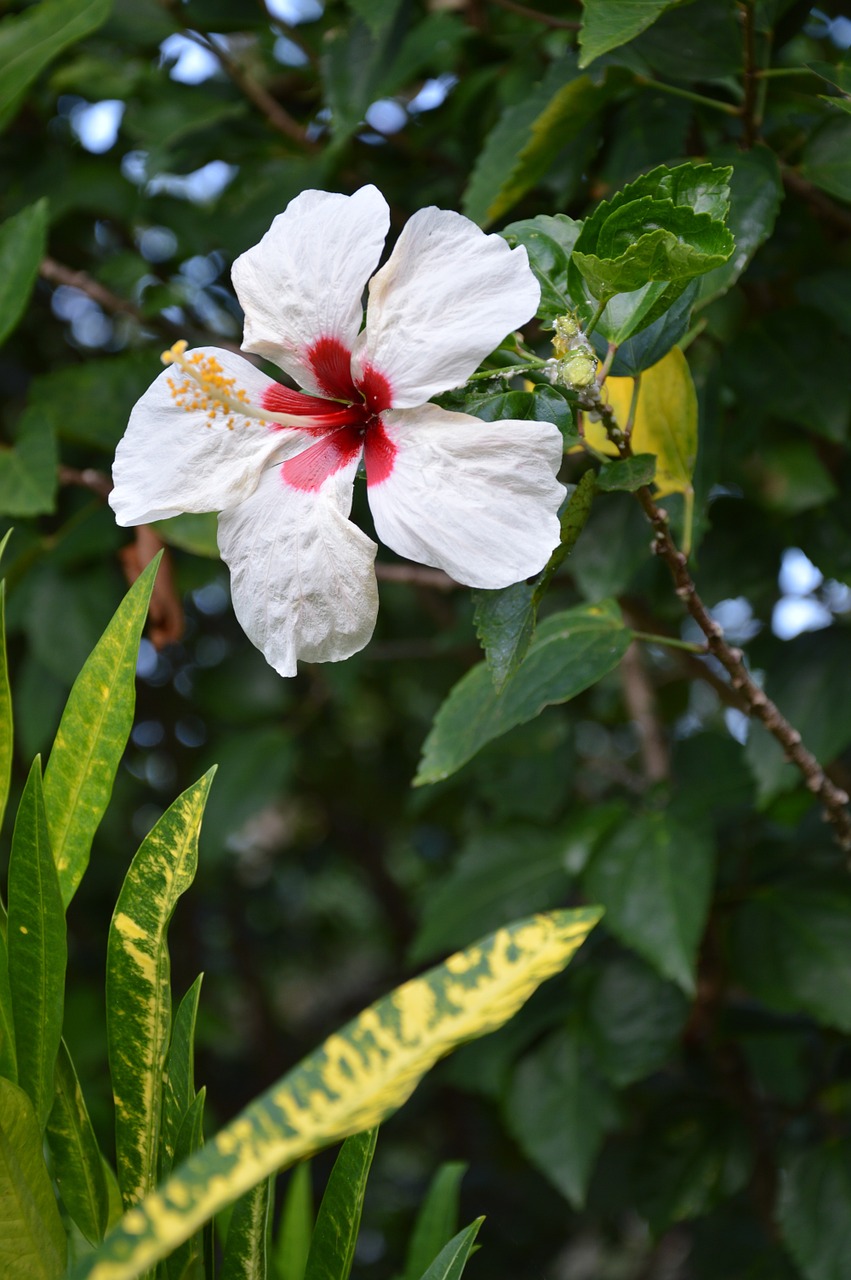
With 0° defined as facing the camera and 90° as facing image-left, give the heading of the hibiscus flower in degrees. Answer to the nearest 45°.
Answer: approximately 45°
